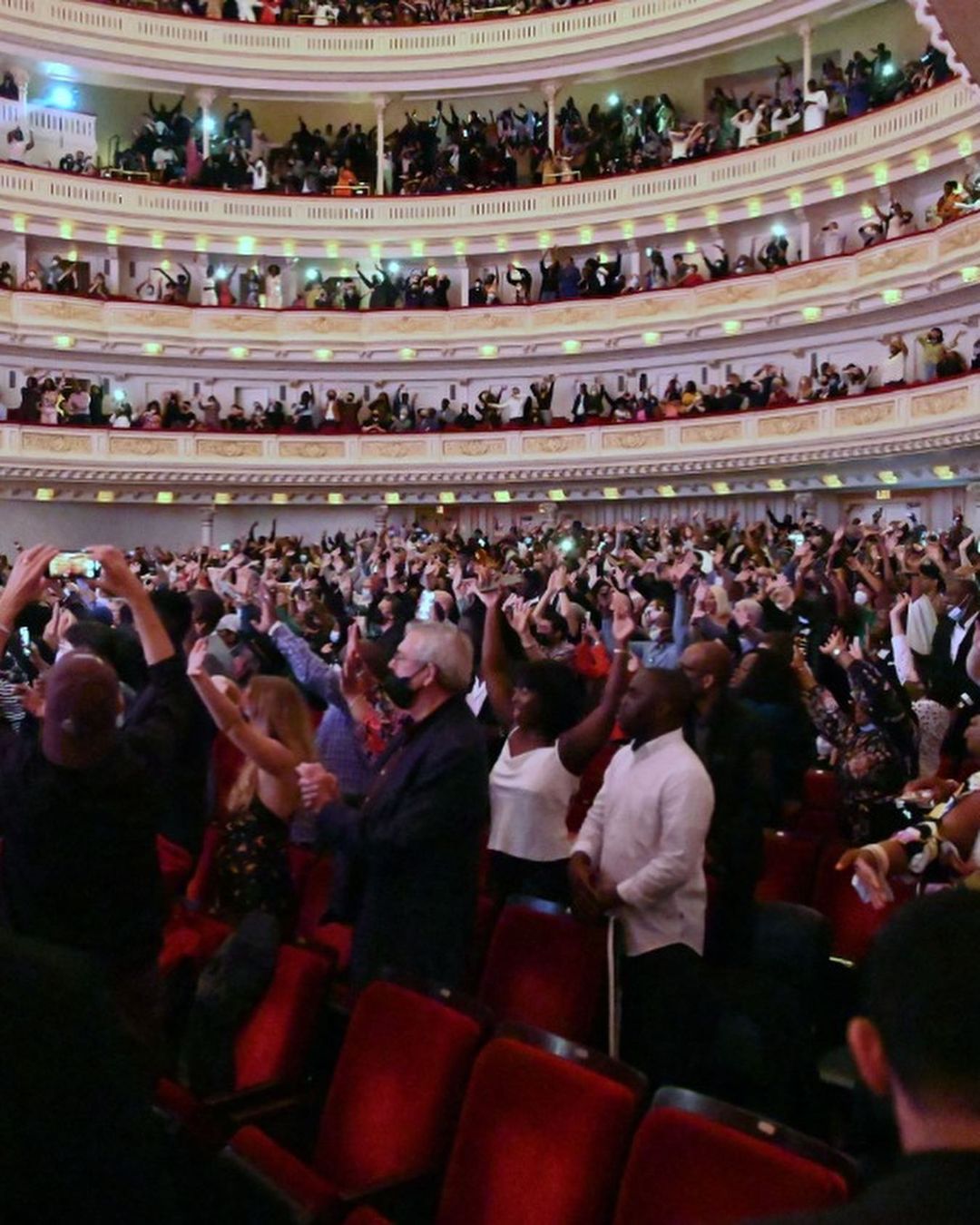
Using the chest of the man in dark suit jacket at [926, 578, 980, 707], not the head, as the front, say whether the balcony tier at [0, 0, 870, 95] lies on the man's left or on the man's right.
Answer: on the man's right

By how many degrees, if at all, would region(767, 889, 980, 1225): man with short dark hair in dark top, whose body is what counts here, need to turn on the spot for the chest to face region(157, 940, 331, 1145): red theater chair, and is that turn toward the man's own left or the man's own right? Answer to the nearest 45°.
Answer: approximately 45° to the man's own left

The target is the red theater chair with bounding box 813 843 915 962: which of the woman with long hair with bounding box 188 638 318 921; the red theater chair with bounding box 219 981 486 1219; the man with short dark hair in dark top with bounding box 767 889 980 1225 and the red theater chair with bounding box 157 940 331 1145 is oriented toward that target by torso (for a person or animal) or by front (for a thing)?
the man with short dark hair in dark top

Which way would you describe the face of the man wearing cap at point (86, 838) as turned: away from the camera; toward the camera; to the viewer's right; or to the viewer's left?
away from the camera

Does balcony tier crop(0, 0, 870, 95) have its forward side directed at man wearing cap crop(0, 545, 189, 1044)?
yes
